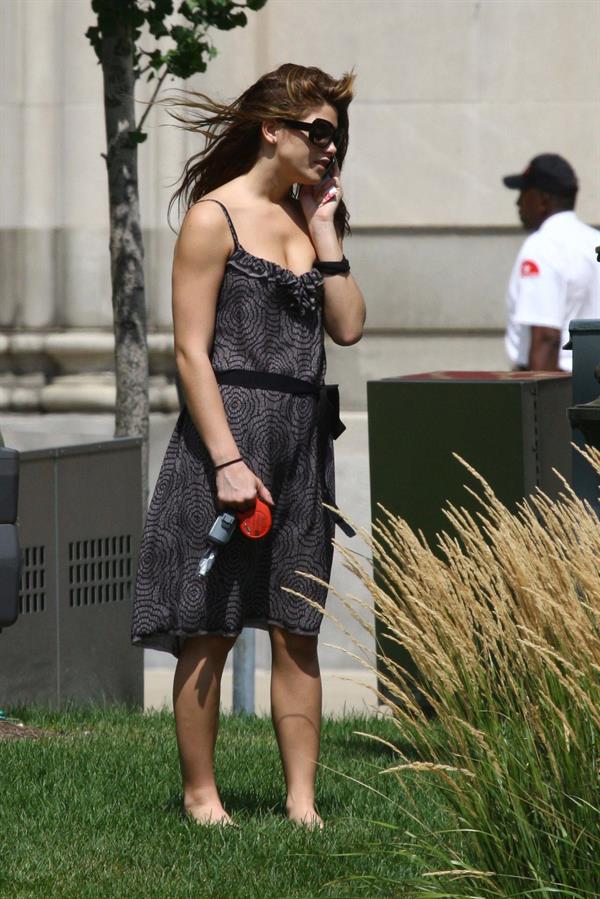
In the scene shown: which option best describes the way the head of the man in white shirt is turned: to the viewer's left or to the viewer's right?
to the viewer's left

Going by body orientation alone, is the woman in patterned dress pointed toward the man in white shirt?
no

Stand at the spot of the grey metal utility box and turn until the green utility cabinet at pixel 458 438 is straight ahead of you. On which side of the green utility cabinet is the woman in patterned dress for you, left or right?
right

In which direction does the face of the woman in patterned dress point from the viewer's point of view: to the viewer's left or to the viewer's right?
to the viewer's right

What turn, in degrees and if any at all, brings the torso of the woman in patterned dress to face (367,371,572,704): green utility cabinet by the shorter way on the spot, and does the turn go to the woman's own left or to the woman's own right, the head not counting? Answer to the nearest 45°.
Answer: approximately 90° to the woman's own left

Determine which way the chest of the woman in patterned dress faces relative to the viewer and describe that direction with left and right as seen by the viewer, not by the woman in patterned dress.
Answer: facing the viewer and to the right of the viewer

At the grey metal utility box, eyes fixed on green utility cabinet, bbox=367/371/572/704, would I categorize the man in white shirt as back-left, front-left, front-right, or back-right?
front-left

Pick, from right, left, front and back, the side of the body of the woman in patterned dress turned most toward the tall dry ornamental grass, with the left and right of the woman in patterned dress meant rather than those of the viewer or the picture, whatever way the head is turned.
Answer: front
